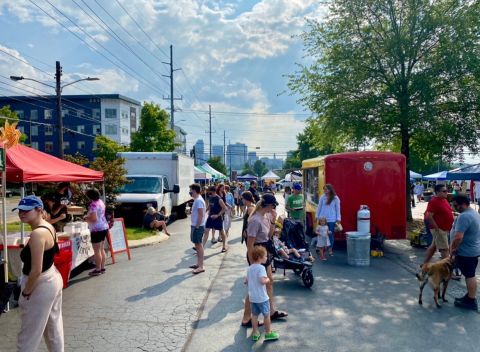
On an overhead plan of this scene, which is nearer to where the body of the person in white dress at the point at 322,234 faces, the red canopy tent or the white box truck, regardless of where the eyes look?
the red canopy tent

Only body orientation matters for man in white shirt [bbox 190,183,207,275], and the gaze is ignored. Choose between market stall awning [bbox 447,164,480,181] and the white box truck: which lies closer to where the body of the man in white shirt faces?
the white box truck

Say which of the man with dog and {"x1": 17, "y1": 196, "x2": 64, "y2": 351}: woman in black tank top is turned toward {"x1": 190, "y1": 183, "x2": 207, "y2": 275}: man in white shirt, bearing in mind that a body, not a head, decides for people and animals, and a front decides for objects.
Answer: the man with dog

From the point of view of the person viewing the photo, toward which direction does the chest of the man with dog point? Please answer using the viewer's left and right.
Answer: facing to the left of the viewer

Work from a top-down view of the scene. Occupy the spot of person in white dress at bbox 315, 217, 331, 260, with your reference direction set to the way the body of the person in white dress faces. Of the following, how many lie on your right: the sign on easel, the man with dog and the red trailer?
1

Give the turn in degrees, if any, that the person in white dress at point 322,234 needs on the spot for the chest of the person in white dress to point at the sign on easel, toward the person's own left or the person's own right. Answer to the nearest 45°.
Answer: approximately 90° to the person's own right

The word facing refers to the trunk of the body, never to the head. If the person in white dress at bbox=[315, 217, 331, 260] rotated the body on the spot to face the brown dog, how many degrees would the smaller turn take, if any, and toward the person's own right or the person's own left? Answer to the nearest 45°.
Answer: approximately 45° to the person's own left
